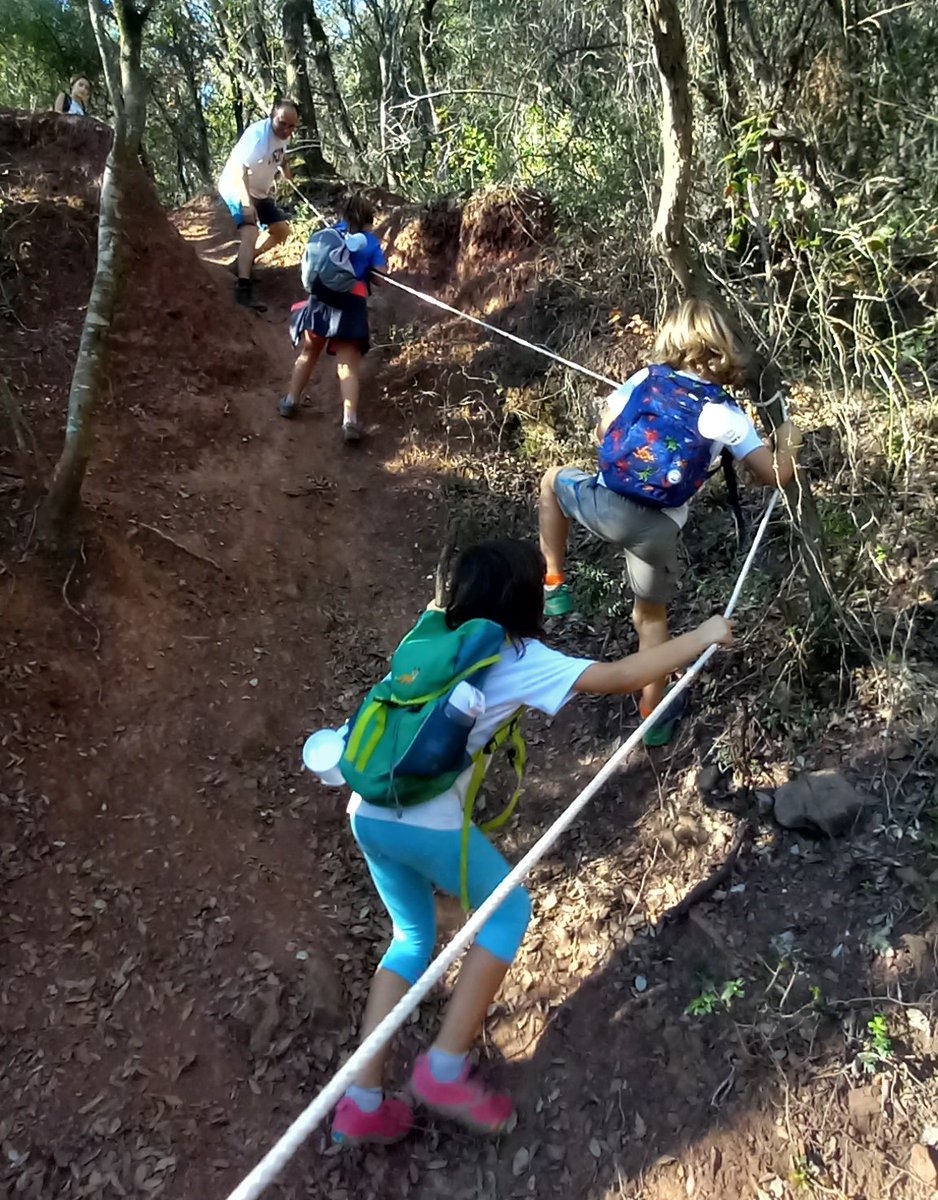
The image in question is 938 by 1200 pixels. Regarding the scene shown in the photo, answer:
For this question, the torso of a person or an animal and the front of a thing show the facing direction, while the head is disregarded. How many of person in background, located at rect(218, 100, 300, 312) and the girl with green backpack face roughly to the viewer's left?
0

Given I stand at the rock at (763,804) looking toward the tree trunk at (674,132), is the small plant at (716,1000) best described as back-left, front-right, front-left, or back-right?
back-left

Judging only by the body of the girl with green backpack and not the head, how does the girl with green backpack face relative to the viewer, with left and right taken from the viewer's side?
facing away from the viewer and to the right of the viewer

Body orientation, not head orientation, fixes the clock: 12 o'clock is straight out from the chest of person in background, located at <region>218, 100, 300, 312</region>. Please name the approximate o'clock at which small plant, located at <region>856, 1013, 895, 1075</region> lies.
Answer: The small plant is roughly at 1 o'clock from the person in background.

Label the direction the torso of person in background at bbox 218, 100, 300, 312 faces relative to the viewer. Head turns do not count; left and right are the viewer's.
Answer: facing the viewer and to the right of the viewer

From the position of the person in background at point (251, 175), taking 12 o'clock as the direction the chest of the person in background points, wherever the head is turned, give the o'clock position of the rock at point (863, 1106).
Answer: The rock is roughly at 1 o'clock from the person in background.

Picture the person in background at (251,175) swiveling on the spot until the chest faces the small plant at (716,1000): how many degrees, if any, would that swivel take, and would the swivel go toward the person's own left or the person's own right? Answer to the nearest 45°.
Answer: approximately 45° to the person's own right

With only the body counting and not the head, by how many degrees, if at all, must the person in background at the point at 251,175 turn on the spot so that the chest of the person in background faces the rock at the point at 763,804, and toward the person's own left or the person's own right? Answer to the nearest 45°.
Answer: approximately 45° to the person's own right

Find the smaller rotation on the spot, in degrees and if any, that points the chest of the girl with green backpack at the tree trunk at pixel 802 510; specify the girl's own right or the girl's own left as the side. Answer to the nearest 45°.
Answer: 0° — they already face it

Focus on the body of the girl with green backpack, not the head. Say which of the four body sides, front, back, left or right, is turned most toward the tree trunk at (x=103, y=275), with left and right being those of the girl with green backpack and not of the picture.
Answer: left
